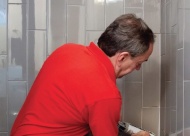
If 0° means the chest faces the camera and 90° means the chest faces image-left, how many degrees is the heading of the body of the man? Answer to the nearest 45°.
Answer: approximately 225°

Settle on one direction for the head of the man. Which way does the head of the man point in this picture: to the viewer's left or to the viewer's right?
to the viewer's right
